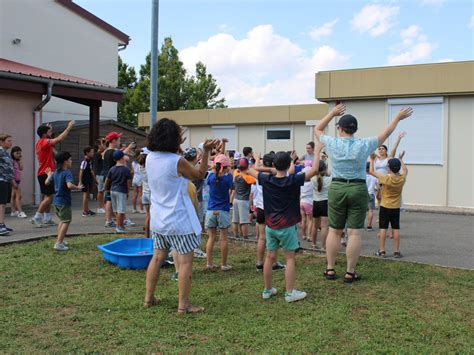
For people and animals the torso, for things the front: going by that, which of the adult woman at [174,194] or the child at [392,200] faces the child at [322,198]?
the adult woman

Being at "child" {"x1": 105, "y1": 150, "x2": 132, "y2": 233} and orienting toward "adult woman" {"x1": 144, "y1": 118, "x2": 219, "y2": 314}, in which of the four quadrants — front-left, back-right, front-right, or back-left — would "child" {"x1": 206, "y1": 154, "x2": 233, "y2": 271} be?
front-left

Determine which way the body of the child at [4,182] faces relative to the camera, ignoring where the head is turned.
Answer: to the viewer's right

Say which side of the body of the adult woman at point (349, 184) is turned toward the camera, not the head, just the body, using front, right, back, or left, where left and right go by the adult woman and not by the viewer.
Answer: back

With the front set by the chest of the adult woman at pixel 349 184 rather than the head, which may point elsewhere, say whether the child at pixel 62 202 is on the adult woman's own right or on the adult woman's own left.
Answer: on the adult woman's own left

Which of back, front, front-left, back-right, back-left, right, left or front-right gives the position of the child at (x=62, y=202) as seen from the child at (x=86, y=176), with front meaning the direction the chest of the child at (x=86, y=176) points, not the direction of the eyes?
right
